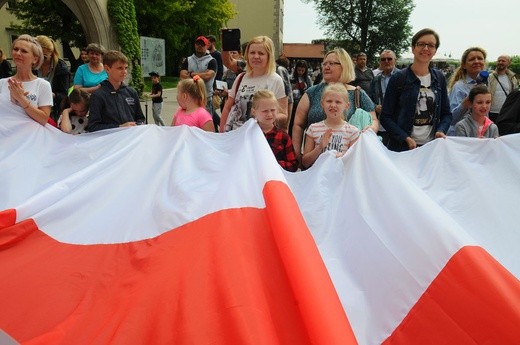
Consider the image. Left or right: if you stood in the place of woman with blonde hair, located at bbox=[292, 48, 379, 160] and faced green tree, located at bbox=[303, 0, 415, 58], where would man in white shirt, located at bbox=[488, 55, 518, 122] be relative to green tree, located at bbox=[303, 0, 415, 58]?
right

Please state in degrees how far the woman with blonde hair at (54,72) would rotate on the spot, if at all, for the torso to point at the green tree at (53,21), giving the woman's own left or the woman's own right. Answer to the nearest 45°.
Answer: approximately 135° to the woman's own right

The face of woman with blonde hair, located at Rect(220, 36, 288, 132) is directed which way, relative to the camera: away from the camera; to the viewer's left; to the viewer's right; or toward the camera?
toward the camera

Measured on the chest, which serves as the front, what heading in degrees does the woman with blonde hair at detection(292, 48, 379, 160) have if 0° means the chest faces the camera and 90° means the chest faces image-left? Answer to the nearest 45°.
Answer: approximately 45°

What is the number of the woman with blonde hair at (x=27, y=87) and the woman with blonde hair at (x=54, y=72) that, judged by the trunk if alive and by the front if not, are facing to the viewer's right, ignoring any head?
0

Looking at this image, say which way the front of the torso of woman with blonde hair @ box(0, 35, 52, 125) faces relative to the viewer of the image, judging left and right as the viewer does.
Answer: facing the viewer and to the left of the viewer

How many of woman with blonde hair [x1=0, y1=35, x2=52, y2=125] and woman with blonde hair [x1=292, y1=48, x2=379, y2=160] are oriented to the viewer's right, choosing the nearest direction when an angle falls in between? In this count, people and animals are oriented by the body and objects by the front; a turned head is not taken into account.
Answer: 0

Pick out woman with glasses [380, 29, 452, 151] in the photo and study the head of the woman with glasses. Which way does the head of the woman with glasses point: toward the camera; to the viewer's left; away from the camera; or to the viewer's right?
toward the camera

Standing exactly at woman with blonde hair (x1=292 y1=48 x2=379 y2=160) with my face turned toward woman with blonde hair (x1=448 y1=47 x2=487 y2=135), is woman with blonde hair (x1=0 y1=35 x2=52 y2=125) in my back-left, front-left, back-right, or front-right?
back-left

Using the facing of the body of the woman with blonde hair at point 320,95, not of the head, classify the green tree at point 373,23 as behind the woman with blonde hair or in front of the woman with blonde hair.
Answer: behind

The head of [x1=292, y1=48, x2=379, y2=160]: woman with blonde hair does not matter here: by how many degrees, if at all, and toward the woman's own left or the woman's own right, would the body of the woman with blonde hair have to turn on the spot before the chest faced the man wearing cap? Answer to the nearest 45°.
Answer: approximately 90° to the woman's own right

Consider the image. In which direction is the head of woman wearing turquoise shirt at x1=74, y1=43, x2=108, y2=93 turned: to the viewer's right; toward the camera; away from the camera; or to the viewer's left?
toward the camera

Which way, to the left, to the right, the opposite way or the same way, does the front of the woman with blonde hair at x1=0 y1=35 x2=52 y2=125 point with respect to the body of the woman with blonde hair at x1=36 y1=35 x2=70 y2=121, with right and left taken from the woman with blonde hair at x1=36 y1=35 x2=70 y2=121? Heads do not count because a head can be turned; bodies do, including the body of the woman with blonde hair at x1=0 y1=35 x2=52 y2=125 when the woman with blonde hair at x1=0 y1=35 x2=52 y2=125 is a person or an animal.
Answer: the same way

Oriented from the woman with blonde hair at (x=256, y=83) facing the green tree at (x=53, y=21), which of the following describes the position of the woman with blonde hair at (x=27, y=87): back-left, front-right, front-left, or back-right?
front-left
